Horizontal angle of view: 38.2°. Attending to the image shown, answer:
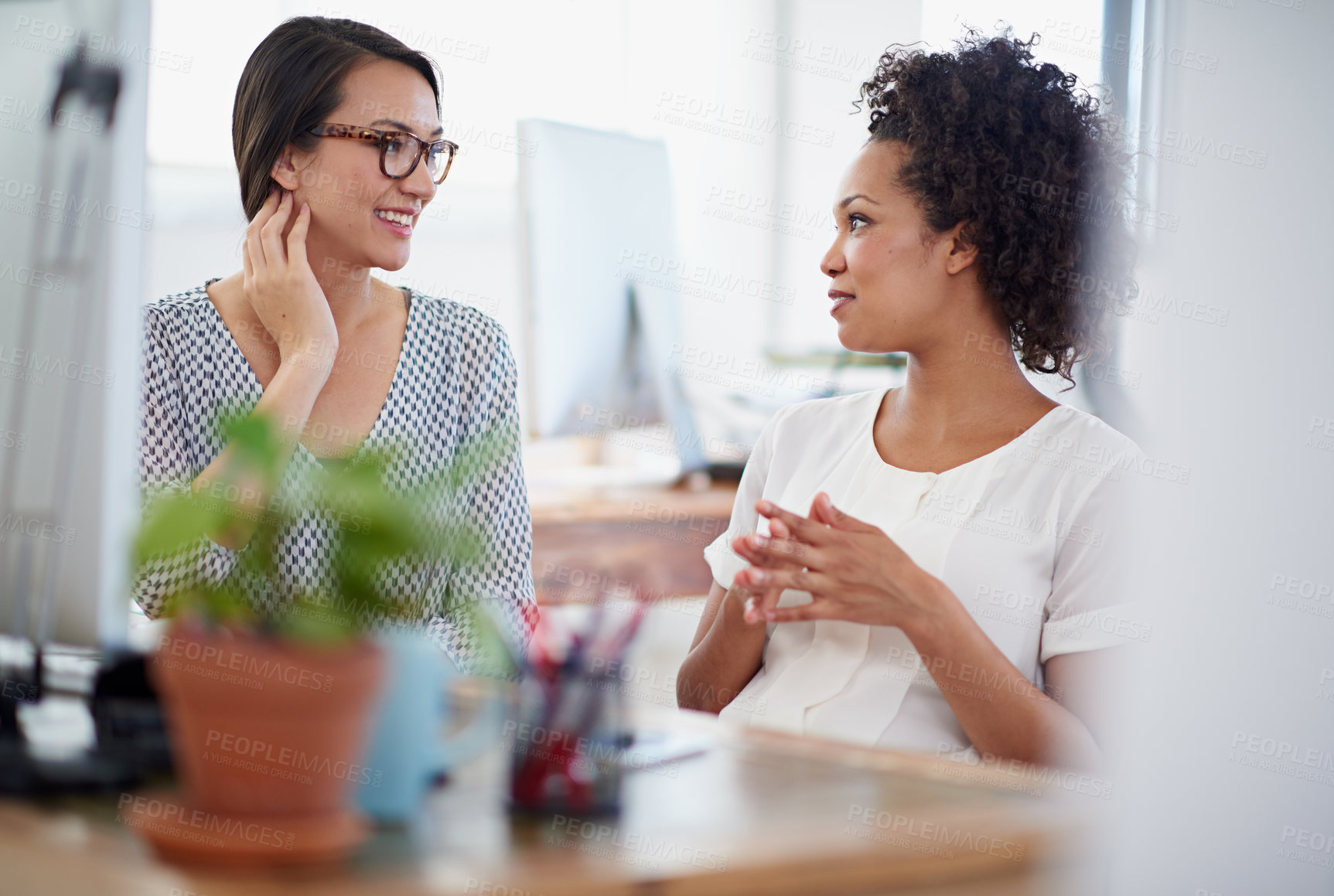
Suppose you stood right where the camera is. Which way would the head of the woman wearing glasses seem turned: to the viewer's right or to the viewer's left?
to the viewer's right

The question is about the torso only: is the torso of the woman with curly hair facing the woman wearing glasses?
no

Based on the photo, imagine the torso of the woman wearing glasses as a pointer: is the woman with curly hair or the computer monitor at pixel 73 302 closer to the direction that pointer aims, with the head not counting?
the computer monitor

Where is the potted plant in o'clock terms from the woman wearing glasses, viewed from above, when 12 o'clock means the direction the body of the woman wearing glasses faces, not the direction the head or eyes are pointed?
The potted plant is roughly at 12 o'clock from the woman wearing glasses.

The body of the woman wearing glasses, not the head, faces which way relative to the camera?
toward the camera

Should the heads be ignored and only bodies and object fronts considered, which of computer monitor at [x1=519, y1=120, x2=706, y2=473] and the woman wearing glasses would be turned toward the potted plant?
the woman wearing glasses

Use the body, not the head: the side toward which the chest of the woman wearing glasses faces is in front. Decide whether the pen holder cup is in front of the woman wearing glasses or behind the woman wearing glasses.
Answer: in front

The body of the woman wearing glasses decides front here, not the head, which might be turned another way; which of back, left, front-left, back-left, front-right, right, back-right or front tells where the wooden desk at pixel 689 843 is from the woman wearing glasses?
front

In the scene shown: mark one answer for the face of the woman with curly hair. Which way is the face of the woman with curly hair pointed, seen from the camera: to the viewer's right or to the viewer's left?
to the viewer's left

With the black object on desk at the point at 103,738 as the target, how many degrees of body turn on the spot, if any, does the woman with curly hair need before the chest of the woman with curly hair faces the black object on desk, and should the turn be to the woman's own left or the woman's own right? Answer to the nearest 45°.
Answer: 0° — they already face it

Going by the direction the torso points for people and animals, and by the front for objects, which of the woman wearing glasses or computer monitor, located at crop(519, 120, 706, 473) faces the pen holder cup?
the woman wearing glasses

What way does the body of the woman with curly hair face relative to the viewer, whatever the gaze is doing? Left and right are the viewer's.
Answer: facing the viewer and to the left of the viewer

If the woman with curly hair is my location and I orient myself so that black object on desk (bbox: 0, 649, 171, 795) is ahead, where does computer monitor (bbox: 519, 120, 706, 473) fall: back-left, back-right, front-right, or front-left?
back-right

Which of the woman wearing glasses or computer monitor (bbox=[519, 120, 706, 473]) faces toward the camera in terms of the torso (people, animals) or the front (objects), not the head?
the woman wearing glasses

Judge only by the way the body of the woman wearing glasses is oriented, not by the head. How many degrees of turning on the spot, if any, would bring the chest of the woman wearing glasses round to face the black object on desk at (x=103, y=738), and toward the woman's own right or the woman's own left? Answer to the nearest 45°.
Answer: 0° — they already face it
